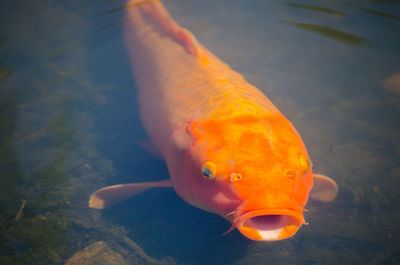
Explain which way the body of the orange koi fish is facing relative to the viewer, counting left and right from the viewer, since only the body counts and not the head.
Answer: facing the viewer and to the right of the viewer
